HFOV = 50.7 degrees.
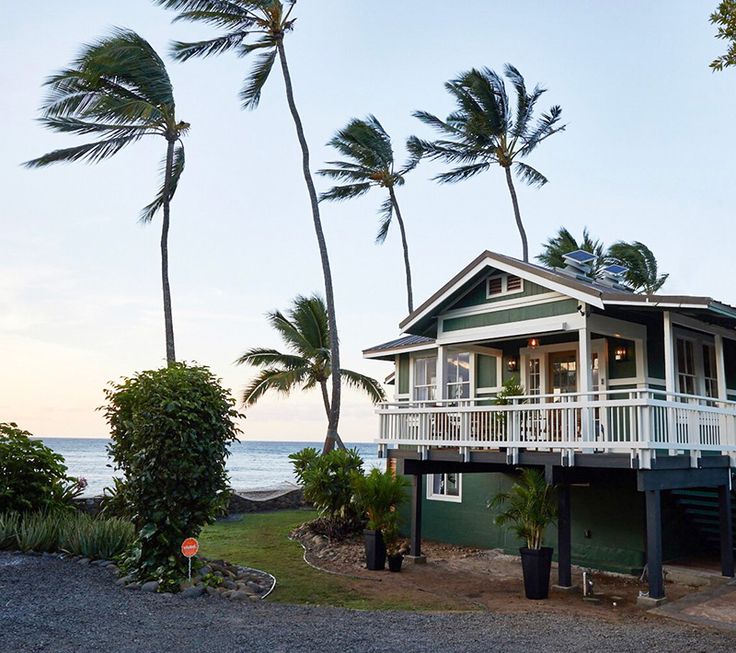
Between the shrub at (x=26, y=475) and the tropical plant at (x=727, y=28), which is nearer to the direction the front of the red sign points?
the tropical plant

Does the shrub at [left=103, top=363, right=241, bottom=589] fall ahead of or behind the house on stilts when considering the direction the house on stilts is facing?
ahead

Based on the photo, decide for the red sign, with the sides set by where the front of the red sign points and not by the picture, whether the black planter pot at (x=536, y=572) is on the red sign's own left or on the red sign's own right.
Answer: on the red sign's own left

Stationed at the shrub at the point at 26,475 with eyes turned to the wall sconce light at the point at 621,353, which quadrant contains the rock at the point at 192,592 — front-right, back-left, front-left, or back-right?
front-right

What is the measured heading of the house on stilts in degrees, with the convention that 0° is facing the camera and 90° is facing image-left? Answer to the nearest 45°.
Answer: approximately 45°

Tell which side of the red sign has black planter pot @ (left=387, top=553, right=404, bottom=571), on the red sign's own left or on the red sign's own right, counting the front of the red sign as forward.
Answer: on the red sign's own left

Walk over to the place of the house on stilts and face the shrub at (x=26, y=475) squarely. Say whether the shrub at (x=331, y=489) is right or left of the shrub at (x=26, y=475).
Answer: right

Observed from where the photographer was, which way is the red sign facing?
facing the viewer

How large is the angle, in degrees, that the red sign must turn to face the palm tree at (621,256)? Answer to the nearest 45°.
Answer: approximately 135° to its left

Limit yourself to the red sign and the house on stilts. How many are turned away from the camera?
0

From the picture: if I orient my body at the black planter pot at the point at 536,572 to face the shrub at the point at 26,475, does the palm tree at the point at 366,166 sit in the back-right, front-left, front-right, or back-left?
front-right

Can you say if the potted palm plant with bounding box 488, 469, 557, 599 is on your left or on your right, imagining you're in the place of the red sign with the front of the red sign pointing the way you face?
on your left

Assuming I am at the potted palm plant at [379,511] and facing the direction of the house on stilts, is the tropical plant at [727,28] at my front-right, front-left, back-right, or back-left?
front-right
